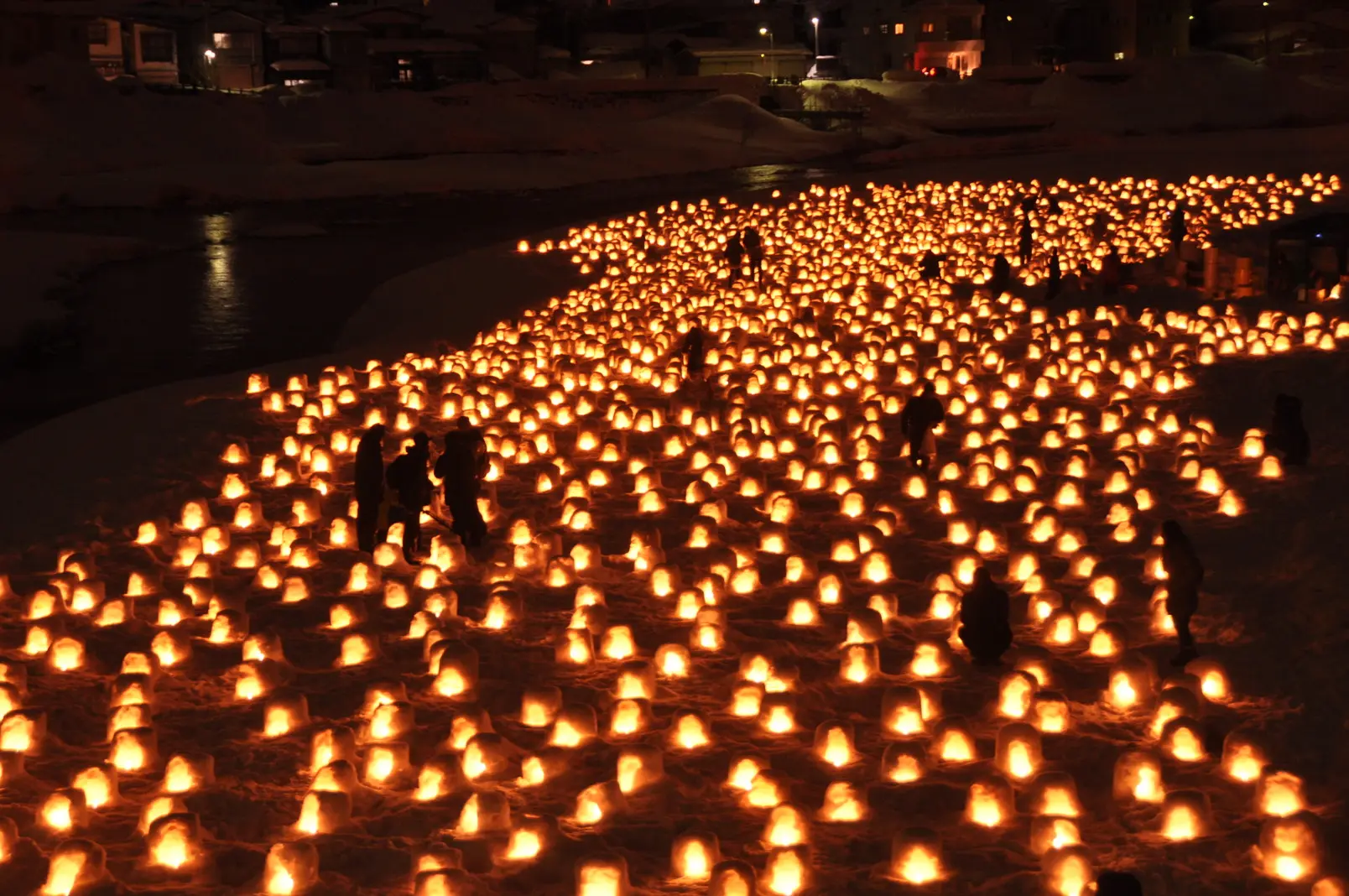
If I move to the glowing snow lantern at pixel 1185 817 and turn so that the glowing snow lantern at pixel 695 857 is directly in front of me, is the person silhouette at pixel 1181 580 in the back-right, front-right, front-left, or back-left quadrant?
back-right

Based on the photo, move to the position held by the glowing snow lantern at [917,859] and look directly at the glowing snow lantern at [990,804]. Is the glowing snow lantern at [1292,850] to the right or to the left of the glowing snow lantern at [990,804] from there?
right
